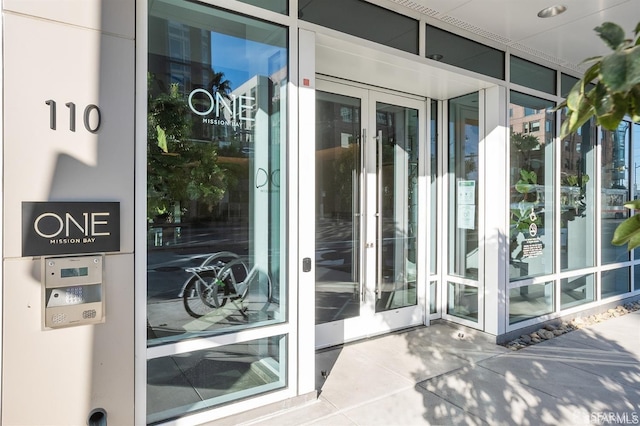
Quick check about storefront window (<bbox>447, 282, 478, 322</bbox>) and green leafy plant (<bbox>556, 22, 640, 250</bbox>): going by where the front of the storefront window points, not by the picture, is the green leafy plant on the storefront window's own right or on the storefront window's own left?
on the storefront window's own left

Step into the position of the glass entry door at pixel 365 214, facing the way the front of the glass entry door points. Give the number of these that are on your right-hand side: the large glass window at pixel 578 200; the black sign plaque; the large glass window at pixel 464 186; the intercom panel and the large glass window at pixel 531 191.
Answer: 2

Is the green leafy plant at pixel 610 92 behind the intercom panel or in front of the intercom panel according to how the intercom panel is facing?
in front

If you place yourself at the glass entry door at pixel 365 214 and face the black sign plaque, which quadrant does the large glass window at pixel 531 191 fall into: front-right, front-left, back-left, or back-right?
back-left

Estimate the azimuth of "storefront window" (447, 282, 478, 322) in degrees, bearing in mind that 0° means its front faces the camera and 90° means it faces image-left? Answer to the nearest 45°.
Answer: approximately 45°

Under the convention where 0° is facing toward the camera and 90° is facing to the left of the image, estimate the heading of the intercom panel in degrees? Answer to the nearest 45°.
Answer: approximately 0°

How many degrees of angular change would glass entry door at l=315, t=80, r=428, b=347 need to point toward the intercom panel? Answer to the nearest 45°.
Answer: approximately 90° to its right

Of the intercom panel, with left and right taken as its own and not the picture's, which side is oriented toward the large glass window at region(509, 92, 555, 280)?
left

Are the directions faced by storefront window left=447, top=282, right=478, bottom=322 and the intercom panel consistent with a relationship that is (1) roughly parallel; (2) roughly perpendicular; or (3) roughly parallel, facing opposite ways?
roughly perpendicular

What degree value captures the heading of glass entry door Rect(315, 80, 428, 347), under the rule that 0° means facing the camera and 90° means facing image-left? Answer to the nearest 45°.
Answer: approximately 315°

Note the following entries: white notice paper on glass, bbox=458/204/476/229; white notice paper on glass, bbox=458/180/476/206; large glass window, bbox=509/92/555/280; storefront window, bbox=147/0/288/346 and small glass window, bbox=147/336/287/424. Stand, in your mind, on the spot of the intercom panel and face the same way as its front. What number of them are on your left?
5

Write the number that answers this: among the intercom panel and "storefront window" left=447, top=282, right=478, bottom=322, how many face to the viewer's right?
0

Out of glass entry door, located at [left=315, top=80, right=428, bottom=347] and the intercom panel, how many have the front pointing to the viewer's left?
0

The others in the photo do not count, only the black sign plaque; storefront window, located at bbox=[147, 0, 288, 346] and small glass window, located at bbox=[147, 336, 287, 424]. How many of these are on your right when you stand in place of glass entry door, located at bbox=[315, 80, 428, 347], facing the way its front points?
3
